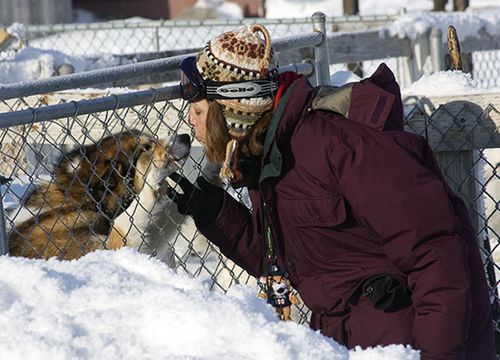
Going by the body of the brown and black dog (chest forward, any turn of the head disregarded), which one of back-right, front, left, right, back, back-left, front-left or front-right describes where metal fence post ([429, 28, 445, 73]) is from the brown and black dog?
front-left

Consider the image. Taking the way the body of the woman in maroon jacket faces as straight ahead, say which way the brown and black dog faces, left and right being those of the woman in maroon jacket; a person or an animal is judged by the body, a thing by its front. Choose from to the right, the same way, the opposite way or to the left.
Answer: the opposite way

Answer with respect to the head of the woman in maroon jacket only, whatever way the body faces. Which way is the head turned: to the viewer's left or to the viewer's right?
to the viewer's left

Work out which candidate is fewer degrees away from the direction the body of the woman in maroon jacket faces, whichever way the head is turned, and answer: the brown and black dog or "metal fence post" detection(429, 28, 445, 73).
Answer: the brown and black dog

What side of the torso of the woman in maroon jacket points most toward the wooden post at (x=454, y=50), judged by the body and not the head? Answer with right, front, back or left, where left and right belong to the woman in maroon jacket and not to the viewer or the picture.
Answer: right

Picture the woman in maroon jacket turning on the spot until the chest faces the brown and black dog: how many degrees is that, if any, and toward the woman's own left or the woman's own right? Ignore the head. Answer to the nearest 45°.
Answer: approximately 45° to the woman's own right

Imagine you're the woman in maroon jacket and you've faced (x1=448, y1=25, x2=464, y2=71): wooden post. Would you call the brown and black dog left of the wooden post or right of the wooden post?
left

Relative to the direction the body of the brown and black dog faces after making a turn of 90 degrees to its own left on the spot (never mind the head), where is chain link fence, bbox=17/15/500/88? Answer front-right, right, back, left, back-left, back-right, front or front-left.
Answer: front

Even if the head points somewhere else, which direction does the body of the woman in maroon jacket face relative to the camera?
to the viewer's left

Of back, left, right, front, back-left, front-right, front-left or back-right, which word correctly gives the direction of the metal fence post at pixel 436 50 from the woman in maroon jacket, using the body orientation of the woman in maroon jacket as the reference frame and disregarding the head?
right

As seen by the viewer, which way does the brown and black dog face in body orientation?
to the viewer's right

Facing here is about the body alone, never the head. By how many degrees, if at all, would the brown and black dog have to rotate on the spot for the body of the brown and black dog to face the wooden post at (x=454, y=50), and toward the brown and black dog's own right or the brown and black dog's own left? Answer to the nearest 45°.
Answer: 0° — it already faces it
